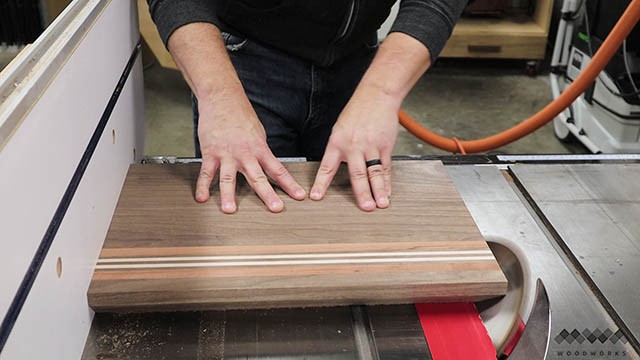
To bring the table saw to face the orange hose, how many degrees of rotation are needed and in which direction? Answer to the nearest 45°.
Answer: approximately 45° to its right

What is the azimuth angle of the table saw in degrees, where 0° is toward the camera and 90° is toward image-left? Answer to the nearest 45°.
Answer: approximately 180°
